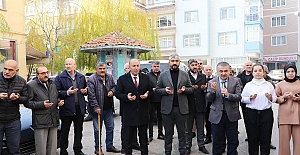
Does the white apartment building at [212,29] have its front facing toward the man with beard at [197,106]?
yes

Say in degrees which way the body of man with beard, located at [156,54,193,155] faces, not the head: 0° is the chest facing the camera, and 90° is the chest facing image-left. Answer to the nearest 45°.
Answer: approximately 0°

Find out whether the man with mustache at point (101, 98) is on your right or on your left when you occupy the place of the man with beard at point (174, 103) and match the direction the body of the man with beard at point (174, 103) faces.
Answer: on your right

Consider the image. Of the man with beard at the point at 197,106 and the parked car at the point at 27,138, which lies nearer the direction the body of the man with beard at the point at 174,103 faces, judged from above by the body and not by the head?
the parked car

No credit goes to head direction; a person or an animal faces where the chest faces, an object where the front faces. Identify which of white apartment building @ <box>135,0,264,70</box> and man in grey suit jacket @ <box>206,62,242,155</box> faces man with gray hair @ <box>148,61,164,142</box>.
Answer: the white apartment building

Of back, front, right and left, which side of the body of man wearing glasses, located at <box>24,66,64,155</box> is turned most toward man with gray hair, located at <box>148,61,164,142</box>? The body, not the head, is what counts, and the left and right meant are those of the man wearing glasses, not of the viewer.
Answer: left

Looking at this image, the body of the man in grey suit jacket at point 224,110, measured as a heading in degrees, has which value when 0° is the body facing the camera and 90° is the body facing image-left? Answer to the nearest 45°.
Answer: approximately 0°

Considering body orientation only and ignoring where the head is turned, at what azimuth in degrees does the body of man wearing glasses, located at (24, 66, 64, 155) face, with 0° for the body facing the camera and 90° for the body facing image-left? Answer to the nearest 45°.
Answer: approximately 315°

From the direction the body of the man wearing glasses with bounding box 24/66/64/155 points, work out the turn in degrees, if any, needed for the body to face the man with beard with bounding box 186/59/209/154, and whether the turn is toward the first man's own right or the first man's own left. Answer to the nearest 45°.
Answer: approximately 45° to the first man's own left

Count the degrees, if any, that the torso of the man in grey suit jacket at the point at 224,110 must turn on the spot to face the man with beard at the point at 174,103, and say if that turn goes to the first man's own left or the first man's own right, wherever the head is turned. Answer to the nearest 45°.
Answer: approximately 90° to the first man's own right
